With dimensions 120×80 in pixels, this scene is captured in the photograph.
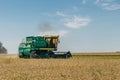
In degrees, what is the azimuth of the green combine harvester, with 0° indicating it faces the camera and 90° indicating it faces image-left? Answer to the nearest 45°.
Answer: approximately 270°
